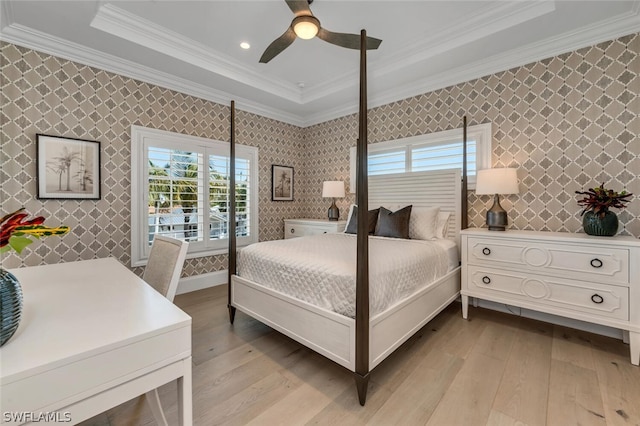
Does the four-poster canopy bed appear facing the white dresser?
no

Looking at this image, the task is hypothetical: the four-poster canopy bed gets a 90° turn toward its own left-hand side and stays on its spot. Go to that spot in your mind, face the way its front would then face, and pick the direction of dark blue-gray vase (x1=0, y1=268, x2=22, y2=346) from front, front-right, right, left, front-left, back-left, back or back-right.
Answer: right

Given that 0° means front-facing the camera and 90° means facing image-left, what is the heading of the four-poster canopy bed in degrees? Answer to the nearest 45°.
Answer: approximately 45°

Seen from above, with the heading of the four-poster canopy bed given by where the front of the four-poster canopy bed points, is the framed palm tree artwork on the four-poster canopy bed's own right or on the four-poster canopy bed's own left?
on the four-poster canopy bed's own right

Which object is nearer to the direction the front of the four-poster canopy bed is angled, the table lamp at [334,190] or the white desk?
the white desk

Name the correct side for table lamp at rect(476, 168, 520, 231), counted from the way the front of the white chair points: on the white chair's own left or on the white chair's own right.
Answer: on the white chair's own left

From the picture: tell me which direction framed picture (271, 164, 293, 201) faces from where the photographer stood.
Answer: facing the viewer and to the right of the viewer

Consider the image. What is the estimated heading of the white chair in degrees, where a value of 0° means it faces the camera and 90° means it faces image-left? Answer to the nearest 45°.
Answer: approximately 45°

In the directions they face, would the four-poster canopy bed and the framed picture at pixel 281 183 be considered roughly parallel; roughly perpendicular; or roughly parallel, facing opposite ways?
roughly perpendicular

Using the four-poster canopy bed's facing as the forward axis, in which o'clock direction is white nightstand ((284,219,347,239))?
The white nightstand is roughly at 4 o'clock from the four-poster canopy bed.

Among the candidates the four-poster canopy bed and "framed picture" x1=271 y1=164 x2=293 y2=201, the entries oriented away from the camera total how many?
0

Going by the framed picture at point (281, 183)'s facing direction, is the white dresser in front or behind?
in front

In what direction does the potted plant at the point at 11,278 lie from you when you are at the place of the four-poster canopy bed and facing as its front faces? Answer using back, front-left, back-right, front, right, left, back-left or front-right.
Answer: front

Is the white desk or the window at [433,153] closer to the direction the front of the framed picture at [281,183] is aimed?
the window

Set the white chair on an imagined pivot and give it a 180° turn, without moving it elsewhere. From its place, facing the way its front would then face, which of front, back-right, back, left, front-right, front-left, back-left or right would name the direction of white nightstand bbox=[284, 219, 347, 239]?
front

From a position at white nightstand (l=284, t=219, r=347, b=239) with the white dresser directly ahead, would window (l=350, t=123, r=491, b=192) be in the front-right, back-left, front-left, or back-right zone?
front-left

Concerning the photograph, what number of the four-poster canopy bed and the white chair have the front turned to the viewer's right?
0

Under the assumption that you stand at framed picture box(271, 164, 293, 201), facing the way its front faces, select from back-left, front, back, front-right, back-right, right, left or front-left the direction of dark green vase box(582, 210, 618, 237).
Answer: front

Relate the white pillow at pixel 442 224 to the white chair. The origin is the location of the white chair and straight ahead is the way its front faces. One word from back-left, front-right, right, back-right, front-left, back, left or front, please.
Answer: back-left

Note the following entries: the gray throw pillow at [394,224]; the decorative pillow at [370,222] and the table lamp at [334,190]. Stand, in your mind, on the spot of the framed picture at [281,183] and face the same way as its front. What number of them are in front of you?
3
